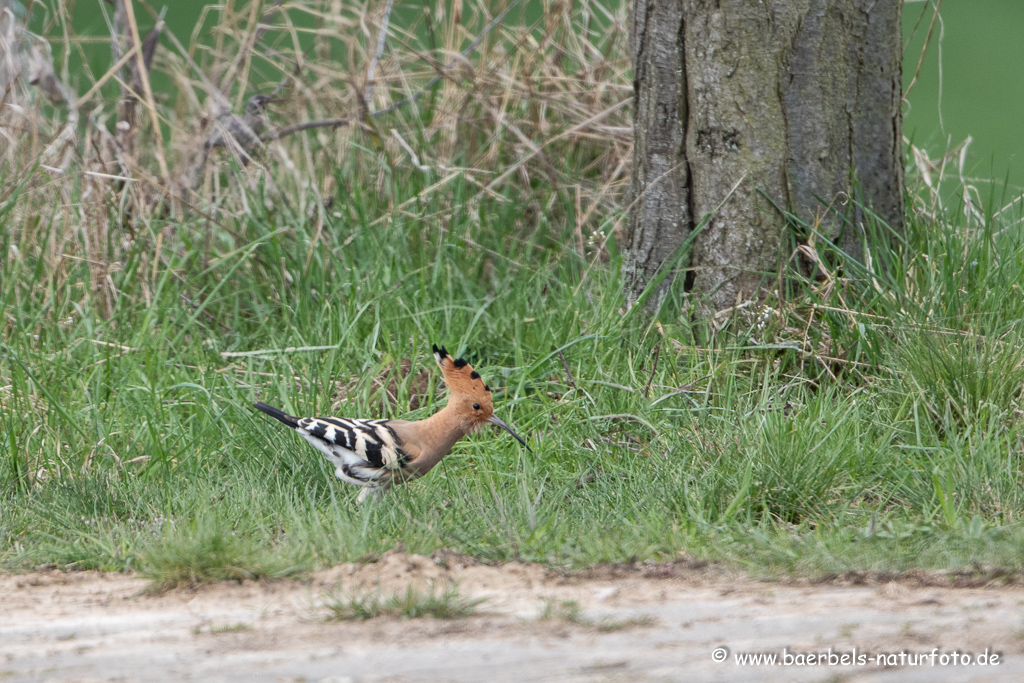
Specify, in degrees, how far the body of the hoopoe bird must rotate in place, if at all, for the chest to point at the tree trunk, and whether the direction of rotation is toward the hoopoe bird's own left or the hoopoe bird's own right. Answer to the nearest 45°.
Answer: approximately 45° to the hoopoe bird's own left

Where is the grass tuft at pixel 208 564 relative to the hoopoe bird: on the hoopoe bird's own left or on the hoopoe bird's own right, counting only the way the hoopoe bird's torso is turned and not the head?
on the hoopoe bird's own right

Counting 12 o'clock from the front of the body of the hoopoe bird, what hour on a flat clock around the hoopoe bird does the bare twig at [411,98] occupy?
The bare twig is roughly at 9 o'clock from the hoopoe bird.

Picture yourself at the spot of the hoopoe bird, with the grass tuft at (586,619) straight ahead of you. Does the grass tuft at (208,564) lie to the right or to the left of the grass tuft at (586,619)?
right

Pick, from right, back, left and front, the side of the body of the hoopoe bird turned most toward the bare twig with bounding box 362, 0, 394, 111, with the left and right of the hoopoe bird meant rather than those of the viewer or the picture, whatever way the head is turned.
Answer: left

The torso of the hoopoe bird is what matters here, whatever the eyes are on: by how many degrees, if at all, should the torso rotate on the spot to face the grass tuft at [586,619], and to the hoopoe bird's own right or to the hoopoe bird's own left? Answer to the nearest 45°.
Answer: approximately 90° to the hoopoe bird's own right

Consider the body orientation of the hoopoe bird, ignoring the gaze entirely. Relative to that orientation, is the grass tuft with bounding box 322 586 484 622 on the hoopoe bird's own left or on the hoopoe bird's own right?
on the hoopoe bird's own right

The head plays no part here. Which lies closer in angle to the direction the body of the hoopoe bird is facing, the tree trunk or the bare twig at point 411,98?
the tree trunk

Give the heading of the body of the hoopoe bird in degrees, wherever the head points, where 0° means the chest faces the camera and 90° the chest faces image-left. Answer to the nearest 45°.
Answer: approximately 270°
